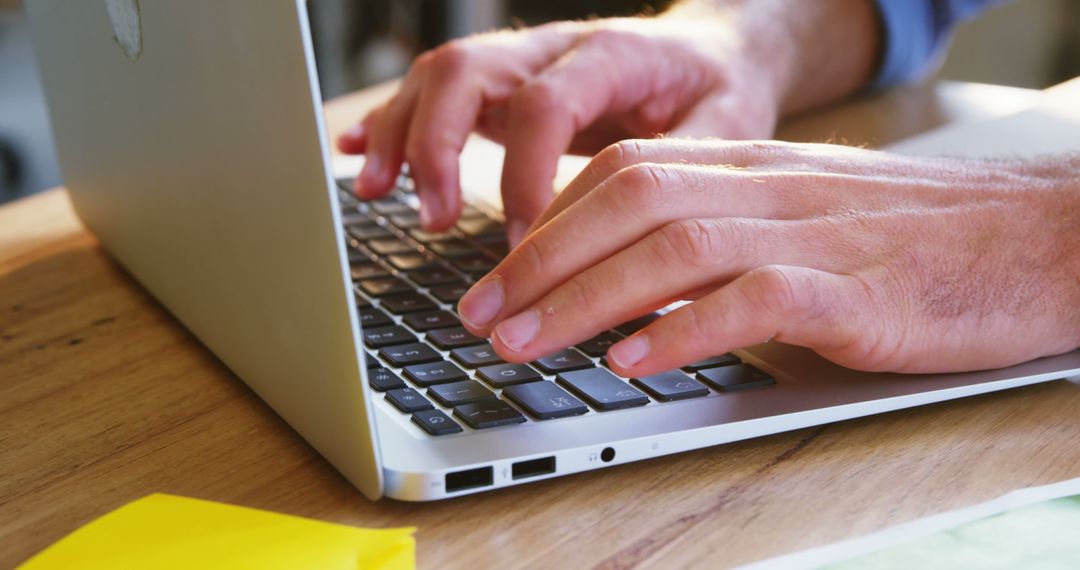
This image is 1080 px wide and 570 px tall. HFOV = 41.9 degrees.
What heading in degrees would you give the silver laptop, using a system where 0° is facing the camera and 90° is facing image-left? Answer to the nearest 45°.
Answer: approximately 225°
